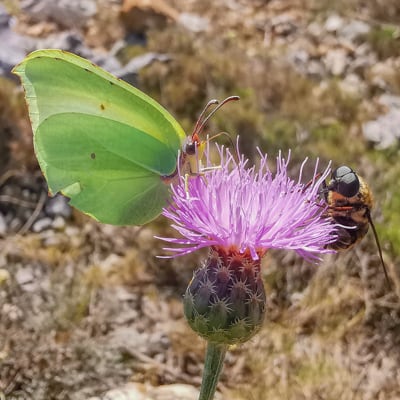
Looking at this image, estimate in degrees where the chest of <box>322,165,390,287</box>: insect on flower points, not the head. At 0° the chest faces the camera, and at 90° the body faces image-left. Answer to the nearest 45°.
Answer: approximately 45°

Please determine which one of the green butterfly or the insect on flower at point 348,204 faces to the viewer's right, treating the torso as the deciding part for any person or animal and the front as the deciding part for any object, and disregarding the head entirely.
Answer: the green butterfly

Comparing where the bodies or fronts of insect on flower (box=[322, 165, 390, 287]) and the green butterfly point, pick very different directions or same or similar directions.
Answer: very different directions

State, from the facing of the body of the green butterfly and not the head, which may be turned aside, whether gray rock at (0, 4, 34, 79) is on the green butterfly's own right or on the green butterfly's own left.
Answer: on the green butterfly's own left

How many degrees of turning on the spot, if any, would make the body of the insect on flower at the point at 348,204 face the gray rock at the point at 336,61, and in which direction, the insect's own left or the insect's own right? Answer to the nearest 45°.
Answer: approximately 135° to the insect's own right

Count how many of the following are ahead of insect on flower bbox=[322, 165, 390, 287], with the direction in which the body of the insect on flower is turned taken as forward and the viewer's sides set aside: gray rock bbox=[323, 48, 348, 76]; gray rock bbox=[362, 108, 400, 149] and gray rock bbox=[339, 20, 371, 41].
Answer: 0

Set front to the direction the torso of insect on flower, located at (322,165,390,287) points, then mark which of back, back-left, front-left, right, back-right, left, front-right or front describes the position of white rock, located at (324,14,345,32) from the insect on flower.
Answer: back-right

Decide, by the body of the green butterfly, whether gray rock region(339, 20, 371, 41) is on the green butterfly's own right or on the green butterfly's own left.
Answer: on the green butterfly's own left

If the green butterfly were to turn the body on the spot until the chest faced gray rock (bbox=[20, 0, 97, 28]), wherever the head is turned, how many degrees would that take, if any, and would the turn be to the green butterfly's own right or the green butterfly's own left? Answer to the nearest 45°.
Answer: approximately 90° to the green butterfly's own left

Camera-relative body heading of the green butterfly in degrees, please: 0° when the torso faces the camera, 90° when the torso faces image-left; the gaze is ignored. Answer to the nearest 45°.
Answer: approximately 270°

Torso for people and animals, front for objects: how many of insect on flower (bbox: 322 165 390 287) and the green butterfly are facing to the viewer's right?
1

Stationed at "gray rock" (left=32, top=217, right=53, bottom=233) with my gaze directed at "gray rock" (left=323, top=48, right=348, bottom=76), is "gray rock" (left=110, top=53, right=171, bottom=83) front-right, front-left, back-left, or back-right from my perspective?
front-left

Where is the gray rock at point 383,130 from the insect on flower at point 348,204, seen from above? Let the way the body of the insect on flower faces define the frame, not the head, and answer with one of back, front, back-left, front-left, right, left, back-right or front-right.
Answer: back-right
